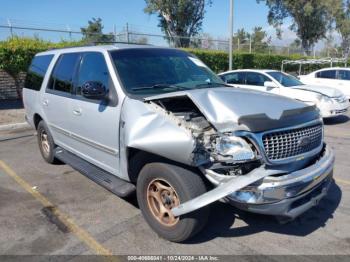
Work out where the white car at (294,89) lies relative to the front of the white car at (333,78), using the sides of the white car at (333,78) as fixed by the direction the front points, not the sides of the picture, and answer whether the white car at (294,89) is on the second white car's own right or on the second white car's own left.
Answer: on the second white car's own right

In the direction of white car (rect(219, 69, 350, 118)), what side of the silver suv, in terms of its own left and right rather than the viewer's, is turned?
left

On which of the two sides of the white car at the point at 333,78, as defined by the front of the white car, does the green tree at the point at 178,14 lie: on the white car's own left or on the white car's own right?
on the white car's own left

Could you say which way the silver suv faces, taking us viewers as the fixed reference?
facing the viewer and to the right of the viewer

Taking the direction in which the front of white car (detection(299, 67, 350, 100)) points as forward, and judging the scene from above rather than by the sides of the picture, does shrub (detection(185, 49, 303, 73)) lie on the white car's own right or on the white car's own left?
on the white car's own left

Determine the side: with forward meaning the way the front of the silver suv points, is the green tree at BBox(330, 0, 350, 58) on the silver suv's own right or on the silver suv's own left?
on the silver suv's own left

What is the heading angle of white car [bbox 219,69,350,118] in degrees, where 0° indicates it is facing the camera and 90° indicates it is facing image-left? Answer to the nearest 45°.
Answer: approximately 315°

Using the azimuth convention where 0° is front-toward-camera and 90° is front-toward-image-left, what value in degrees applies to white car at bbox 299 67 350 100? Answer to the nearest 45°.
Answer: approximately 270°

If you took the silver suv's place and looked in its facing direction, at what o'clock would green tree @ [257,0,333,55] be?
The green tree is roughly at 8 o'clock from the silver suv.
